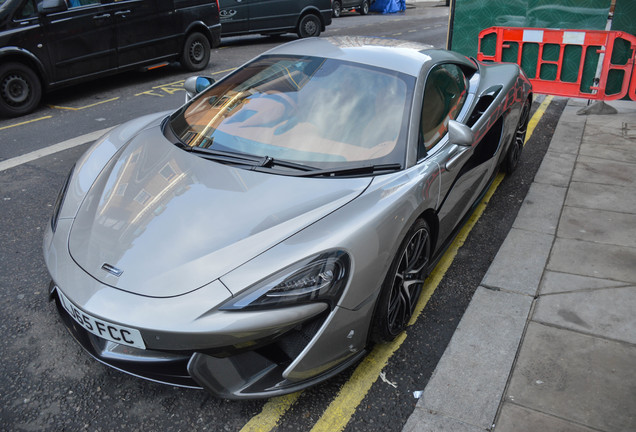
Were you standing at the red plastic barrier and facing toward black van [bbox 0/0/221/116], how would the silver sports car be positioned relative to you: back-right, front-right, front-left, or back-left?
front-left

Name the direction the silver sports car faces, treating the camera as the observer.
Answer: facing the viewer and to the left of the viewer

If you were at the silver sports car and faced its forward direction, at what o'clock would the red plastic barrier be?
The red plastic barrier is roughly at 6 o'clock from the silver sports car.

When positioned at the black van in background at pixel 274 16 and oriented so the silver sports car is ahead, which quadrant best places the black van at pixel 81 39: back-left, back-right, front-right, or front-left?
front-right

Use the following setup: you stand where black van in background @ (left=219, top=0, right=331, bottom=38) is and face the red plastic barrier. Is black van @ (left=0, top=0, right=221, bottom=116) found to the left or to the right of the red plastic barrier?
right

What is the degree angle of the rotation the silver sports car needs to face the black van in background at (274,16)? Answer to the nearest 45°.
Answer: approximately 135° to its right

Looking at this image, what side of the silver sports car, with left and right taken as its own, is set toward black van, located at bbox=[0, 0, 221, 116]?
right
